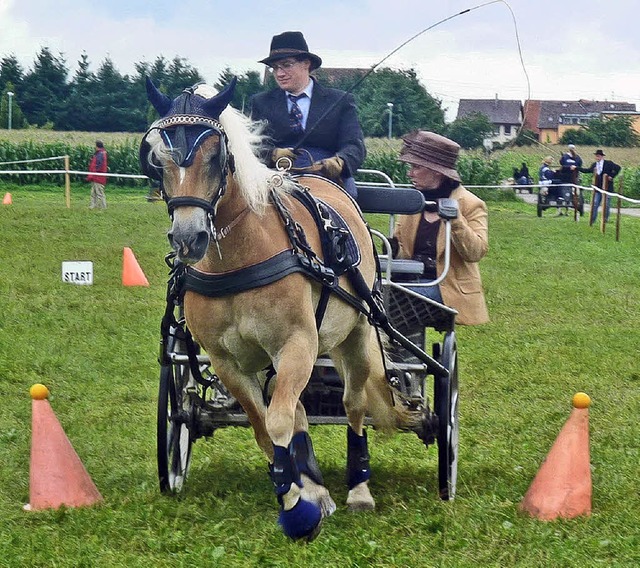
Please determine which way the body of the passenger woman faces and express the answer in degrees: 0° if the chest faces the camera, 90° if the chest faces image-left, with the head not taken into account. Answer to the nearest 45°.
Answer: approximately 45°

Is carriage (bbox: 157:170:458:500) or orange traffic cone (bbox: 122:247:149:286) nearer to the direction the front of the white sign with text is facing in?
the carriage

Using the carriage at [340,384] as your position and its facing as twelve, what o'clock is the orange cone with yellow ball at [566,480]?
The orange cone with yellow ball is roughly at 10 o'clock from the carriage.

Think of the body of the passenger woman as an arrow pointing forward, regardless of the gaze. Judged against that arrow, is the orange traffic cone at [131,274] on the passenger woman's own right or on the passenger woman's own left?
on the passenger woman's own right

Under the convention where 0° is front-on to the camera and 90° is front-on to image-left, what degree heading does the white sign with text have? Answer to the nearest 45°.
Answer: approximately 0°

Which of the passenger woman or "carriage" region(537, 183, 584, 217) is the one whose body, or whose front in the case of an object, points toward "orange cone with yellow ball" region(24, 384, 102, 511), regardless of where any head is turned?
the passenger woman
